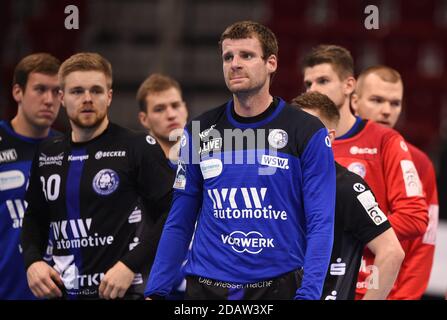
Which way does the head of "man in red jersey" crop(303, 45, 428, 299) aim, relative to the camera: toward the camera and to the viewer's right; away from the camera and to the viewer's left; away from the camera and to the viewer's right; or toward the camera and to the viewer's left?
toward the camera and to the viewer's left

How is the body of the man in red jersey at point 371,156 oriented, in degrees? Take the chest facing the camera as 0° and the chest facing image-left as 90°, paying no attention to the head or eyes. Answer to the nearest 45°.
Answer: approximately 45°
